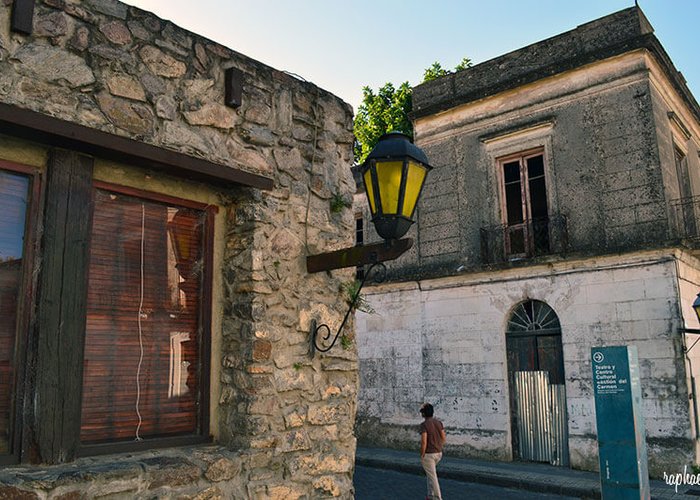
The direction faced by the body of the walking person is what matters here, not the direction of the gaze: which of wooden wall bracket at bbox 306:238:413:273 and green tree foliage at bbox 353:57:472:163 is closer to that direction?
the green tree foliage

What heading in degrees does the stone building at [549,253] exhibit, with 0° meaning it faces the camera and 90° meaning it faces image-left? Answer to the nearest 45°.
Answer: approximately 45°

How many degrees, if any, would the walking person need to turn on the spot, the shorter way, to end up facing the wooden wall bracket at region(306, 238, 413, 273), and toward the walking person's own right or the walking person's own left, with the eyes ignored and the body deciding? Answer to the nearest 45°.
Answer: approximately 135° to the walking person's own left

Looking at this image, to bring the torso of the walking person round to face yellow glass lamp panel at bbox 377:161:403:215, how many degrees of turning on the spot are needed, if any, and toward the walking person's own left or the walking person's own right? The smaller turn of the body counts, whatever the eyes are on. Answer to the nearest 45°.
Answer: approximately 135° to the walking person's own left

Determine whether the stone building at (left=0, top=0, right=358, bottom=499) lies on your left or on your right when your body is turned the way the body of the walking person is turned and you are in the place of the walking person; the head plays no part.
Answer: on your left

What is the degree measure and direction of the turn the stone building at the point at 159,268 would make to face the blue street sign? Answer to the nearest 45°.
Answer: approximately 90° to its left

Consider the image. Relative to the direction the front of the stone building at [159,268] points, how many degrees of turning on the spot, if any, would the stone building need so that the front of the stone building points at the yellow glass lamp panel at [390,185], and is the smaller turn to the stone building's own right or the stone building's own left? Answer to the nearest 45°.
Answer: approximately 45° to the stone building's own left

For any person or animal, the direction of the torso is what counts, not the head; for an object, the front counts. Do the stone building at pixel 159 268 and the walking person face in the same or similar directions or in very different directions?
very different directions

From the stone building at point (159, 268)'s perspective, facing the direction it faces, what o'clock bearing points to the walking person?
The walking person is roughly at 9 o'clock from the stone building.

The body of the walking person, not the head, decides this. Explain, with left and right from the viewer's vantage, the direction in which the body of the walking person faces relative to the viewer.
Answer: facing away from the viewer and to the left of the viewer

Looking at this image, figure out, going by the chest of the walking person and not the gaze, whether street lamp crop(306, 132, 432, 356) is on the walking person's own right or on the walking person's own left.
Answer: on the walking person's own left
